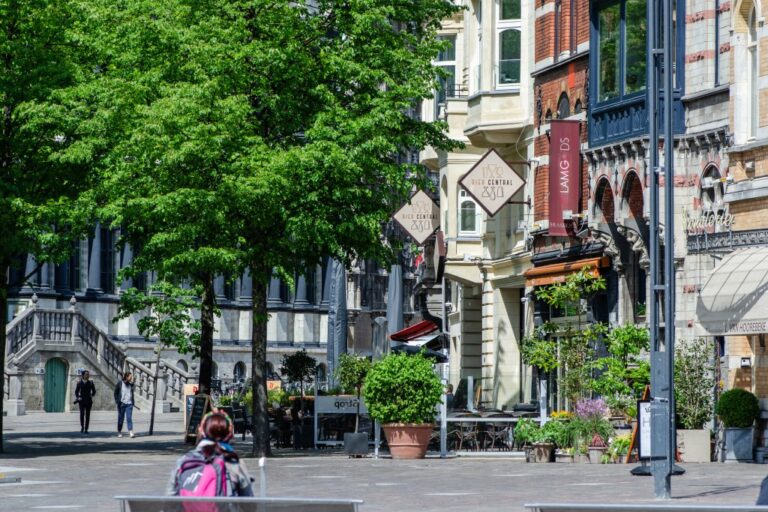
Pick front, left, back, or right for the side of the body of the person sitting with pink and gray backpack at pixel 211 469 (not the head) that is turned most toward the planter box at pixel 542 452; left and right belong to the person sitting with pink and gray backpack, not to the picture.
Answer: front

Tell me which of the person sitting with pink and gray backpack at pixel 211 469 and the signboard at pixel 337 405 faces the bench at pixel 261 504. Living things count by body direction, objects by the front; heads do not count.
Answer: the signboard

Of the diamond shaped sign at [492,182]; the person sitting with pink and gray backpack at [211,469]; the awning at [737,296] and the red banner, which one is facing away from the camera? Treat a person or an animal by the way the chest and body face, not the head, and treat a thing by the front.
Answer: the person sitting with pink and gray backpack

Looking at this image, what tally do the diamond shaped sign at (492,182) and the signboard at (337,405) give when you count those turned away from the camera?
0

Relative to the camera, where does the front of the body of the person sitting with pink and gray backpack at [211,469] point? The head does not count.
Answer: away from the camera

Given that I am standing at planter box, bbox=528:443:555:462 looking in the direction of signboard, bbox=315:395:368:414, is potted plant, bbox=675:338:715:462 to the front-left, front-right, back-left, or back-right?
back-right

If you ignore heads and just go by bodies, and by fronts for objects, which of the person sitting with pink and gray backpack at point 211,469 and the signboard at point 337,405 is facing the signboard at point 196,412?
the person sitting with pink and gray backpack

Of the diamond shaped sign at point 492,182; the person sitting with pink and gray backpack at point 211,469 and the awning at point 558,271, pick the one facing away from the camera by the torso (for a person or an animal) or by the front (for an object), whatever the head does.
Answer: the person sitting with pink and gray backpack

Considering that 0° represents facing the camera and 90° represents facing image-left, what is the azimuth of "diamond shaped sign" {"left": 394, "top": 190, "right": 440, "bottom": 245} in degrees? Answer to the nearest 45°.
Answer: approximately 0°

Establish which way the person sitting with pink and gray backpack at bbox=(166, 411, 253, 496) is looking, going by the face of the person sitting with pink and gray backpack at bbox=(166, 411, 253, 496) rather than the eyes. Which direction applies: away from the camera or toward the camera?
away from the camera

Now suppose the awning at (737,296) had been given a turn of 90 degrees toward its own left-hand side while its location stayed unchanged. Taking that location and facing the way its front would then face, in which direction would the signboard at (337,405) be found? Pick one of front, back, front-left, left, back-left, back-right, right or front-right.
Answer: back

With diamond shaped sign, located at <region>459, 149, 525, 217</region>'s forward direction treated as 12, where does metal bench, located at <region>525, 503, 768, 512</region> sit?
The metal bench is roughly at 12 o'clock from the diamond shaped sign.

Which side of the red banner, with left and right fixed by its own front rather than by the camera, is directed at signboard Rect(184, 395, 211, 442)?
right
